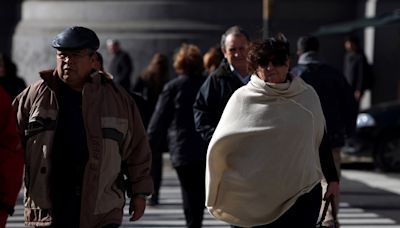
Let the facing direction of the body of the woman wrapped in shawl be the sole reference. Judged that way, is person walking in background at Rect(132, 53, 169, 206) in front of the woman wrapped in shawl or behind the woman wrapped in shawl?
behind

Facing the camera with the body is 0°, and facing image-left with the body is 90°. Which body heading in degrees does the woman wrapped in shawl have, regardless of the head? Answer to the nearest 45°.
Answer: approximately 0°

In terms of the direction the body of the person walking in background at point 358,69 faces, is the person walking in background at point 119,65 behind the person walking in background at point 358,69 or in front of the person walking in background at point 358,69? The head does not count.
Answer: in front

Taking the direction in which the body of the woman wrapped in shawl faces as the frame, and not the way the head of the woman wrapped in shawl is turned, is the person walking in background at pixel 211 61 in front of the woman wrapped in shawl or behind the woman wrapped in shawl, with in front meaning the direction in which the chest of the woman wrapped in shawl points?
behind
